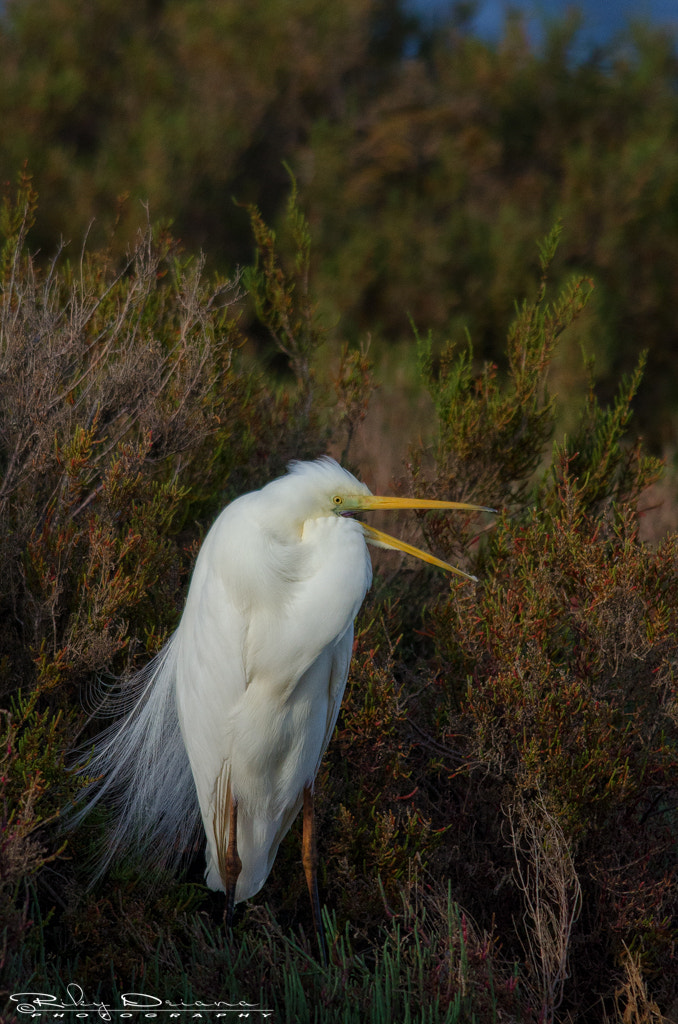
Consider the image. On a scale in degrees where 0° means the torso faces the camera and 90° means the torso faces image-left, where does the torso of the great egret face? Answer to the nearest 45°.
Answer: approximately 315°
